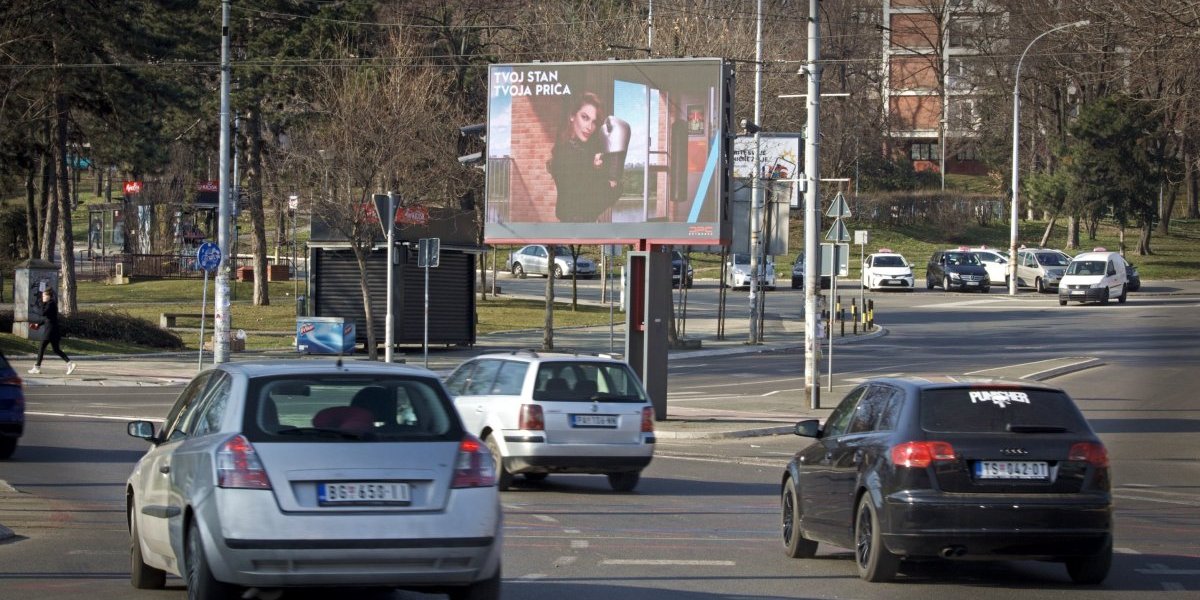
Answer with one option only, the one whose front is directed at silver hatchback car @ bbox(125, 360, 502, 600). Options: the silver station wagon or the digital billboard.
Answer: the digital billboard

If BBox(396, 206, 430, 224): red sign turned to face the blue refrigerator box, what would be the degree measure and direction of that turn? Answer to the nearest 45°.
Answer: approximately 45° to its right

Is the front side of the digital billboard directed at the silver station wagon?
yes

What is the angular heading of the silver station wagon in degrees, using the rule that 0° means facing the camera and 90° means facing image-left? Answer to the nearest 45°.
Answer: approximately 135°

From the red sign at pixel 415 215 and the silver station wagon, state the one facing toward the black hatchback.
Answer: the red sign

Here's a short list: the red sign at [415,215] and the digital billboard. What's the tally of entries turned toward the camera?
2

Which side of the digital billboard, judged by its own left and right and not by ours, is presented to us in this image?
front

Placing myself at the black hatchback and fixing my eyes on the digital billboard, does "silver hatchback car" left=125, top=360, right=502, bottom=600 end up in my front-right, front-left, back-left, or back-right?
back-left

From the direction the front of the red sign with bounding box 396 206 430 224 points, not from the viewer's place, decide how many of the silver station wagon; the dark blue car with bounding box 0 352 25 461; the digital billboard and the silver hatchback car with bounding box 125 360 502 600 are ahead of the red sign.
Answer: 4

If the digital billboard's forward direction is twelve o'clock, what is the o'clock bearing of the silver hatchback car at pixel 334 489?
The silver hatchback car is roughly at 12 o'clock from the digital billboard.

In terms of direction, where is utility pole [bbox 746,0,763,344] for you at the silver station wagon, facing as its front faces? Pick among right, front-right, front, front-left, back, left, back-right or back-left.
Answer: front-right

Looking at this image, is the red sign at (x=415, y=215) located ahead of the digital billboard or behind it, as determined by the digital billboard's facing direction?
behind

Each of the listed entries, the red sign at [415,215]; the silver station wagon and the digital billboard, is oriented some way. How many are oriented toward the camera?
2

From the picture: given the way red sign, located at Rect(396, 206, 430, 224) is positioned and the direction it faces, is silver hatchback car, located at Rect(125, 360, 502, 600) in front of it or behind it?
in front

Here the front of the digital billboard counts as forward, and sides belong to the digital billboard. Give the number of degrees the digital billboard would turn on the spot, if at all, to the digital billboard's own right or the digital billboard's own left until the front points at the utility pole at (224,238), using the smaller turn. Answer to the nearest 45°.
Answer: approximately 135° to the digital billboard's own right
